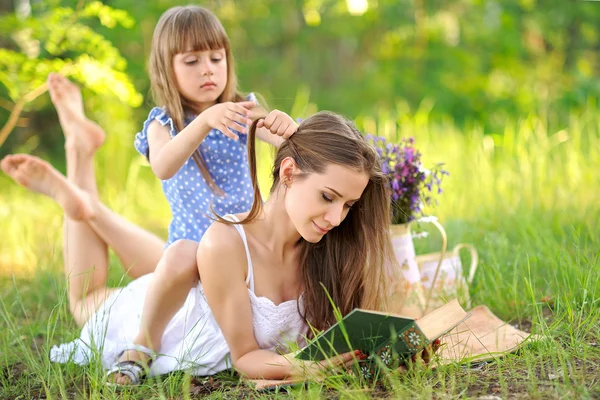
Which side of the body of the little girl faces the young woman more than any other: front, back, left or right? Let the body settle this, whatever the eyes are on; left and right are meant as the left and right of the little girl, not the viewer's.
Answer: front

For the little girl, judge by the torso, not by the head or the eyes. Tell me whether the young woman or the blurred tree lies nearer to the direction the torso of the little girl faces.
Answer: the young woman

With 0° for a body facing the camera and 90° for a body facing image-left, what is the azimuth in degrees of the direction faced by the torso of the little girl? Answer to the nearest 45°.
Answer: approximately 315°

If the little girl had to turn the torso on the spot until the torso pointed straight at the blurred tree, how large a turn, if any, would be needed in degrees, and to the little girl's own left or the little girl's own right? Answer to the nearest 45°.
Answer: approximately 180°
